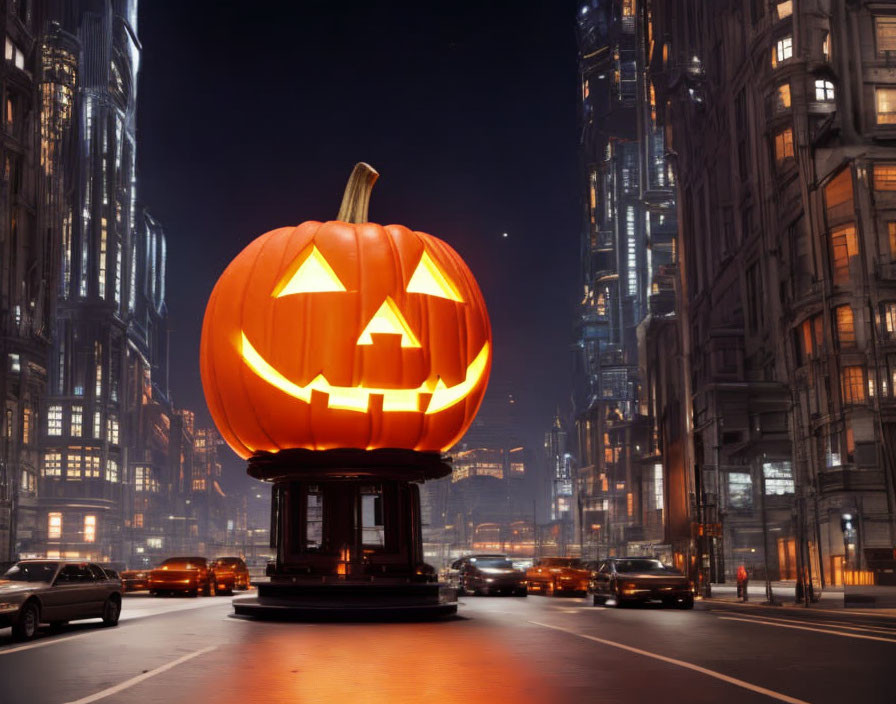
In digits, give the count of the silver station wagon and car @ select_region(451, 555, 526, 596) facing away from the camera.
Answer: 0

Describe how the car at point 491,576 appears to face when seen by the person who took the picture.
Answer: facing the viewer and to the right of the viewer

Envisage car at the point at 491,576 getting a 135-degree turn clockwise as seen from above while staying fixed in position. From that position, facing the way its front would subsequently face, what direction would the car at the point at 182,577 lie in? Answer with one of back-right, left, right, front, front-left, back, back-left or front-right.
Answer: front

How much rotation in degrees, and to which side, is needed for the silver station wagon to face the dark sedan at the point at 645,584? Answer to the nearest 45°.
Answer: approximately 135° to its left

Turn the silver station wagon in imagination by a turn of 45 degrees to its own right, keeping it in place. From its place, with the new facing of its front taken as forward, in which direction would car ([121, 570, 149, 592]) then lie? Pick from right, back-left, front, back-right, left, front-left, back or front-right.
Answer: right

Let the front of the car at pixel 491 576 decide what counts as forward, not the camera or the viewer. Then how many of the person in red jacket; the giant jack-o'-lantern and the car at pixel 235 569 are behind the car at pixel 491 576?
1

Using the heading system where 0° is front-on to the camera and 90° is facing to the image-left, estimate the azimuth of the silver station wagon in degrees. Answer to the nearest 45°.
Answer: approximately 45°

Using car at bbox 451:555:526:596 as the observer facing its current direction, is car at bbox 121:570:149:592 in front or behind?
behind
